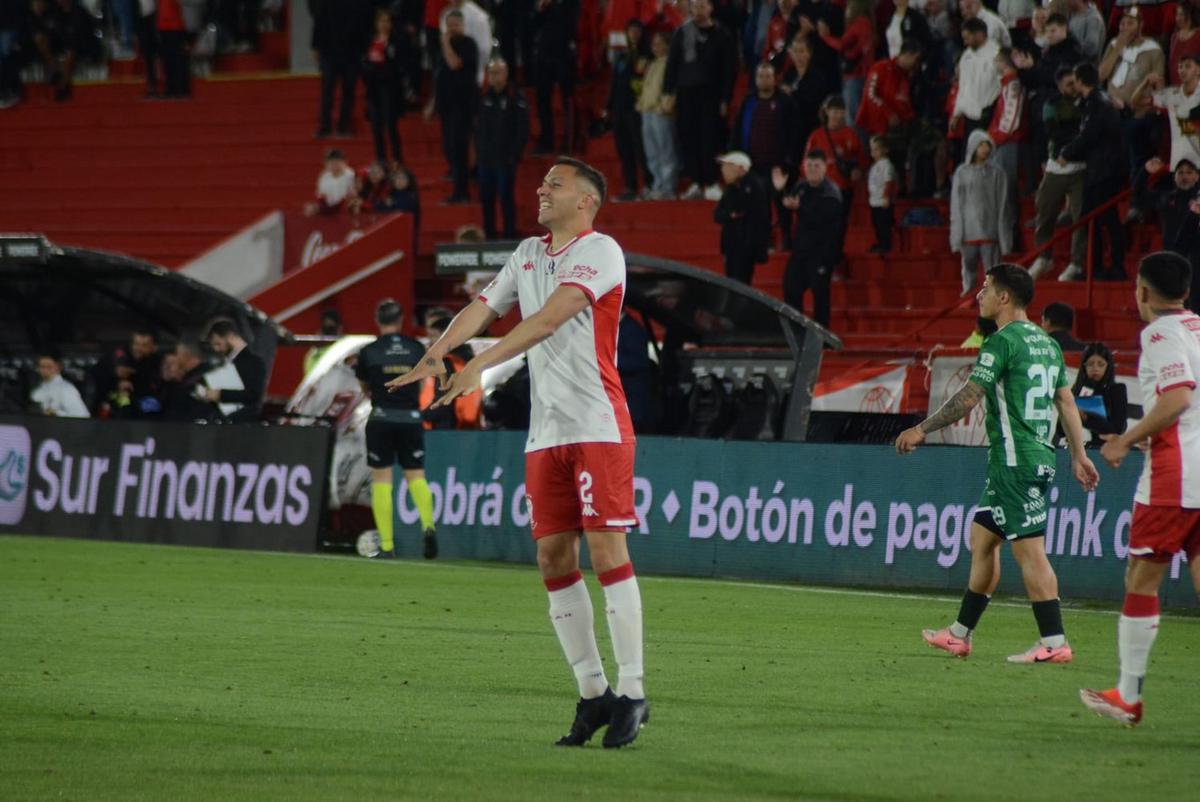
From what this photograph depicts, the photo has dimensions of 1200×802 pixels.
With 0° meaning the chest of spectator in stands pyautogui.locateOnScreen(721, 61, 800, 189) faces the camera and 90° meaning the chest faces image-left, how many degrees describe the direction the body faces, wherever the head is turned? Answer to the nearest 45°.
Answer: approximately 0°

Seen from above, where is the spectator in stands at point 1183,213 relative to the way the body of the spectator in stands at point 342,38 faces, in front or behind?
in front

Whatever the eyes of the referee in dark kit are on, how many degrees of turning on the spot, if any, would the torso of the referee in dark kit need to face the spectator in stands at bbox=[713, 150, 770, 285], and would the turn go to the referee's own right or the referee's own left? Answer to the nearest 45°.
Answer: approximately 45° to the referee's own right

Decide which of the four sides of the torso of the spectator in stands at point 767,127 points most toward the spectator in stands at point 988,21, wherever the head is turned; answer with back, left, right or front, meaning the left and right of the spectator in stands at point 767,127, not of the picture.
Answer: left

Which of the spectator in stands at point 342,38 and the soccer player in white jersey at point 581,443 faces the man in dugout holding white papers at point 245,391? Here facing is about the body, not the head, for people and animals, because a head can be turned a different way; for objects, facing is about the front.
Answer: the spectator in stands at point 342,38

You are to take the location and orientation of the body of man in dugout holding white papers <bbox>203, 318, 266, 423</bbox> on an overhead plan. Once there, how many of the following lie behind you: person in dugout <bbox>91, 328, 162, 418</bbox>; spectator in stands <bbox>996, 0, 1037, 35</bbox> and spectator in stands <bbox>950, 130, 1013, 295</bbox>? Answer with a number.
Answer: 2

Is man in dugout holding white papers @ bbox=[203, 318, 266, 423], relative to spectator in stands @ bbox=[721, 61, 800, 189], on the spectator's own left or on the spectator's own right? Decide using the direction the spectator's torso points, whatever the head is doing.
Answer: on the spectator's own right

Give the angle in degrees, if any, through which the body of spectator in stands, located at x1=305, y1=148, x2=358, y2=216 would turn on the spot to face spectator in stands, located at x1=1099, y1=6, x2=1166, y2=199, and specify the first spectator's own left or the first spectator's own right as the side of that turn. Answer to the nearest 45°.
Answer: approximately 90° to the first spectator's own left

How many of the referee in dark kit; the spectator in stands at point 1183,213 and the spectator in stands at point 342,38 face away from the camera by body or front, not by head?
1

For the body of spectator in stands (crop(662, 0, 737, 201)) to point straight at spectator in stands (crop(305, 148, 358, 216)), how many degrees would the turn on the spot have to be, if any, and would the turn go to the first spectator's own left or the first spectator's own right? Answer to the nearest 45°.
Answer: approximately 135° to the first spectator's own right

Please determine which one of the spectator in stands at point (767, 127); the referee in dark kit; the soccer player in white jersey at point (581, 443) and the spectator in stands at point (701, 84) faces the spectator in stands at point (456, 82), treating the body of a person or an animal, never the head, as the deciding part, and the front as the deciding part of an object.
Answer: the referee in dark kit

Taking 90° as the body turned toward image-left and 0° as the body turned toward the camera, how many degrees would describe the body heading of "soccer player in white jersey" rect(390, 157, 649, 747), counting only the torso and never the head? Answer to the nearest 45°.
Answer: approximately 45°
